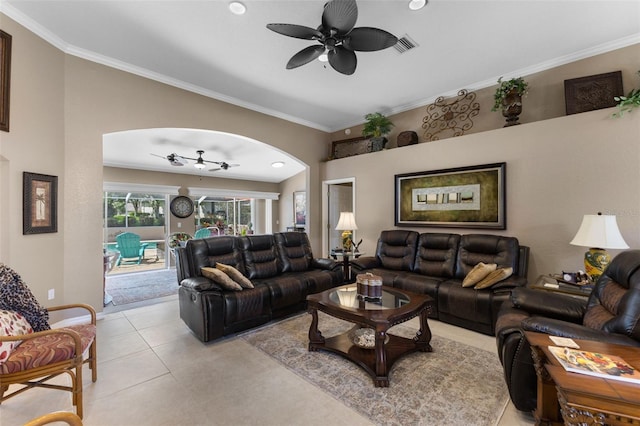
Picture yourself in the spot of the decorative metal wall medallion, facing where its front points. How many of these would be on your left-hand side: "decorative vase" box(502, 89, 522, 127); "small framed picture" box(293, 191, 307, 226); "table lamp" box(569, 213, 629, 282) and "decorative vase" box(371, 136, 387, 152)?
2

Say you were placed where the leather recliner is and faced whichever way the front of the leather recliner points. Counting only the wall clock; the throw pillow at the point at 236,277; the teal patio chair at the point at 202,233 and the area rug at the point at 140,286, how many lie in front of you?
4

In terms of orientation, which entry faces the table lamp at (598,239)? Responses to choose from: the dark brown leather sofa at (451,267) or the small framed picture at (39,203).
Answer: the small framed picture

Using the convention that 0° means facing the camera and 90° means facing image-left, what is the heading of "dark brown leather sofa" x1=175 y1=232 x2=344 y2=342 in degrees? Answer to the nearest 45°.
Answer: approximately 315°

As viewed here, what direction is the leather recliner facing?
to the viewer's left

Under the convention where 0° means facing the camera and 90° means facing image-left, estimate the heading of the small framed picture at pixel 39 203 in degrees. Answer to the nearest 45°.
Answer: approximately 315°

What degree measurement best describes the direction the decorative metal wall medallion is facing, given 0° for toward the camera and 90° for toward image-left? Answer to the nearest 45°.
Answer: approximately 45°

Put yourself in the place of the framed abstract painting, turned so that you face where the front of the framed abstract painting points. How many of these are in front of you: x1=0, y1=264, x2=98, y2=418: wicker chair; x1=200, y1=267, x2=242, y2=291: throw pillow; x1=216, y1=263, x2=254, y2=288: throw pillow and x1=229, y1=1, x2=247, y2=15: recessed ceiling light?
4

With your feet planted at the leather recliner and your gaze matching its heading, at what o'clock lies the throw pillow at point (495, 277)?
The throw pillow is roughly at 2 o'clock from the leather recliner.

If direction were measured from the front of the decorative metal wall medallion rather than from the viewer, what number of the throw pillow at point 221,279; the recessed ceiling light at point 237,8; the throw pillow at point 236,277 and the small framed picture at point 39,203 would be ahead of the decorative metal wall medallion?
4
